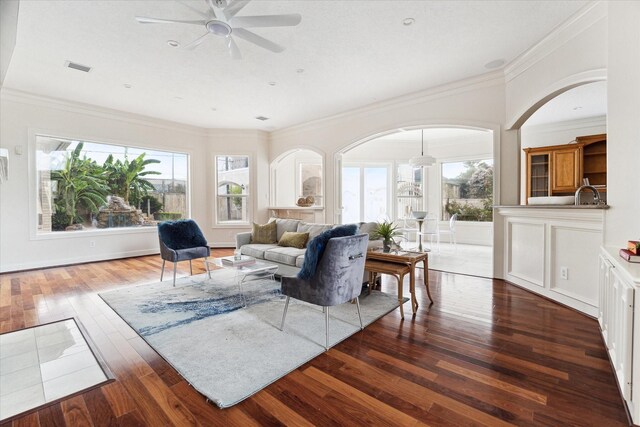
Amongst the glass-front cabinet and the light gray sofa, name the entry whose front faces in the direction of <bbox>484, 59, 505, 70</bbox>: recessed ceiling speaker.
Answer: the glass-front cabinet

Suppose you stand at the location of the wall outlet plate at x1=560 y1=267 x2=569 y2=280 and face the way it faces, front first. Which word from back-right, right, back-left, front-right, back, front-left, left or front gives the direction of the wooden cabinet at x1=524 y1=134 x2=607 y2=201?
back-right

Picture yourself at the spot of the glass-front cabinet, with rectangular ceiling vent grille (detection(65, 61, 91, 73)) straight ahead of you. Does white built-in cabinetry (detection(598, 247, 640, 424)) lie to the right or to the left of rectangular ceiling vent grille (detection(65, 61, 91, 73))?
left

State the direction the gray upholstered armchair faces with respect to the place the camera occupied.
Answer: facing away from the viewer and to the left of the viewer

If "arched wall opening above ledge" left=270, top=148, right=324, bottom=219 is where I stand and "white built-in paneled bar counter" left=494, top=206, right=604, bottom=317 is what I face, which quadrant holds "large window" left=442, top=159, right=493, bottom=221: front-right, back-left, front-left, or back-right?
front-left

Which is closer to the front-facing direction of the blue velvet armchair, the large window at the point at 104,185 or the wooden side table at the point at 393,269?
the wooden side table

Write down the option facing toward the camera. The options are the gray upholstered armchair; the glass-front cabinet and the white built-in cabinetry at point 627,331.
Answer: the glass-front cabinet

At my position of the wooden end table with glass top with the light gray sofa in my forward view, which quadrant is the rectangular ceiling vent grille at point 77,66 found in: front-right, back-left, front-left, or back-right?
front-left

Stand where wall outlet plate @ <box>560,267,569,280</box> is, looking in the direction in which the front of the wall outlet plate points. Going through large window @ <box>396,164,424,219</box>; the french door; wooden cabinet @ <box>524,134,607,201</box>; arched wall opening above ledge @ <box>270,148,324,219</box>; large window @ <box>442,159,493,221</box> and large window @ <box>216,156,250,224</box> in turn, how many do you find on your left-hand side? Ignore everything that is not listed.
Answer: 0

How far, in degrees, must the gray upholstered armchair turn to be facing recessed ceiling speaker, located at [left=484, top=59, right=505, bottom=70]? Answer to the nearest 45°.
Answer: approximately 90° to its right

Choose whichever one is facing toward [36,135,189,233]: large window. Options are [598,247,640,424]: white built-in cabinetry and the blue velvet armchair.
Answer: the white built-in cabinetry

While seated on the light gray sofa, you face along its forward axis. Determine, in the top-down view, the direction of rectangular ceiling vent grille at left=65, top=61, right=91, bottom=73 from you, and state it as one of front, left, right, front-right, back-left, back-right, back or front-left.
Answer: front-right

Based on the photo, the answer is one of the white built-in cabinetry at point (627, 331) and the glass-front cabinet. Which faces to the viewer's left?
the white built-in cabinetry

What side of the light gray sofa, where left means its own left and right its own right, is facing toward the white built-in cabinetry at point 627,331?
left

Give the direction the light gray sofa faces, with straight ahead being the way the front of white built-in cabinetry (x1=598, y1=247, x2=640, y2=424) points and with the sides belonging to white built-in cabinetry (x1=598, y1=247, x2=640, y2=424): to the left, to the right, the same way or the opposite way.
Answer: to the left

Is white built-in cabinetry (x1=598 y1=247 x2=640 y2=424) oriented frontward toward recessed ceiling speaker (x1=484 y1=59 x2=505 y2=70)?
no

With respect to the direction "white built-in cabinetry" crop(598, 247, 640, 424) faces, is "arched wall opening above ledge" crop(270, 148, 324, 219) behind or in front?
in front

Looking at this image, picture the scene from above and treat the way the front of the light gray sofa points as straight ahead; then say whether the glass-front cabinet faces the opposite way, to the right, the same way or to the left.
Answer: the same way

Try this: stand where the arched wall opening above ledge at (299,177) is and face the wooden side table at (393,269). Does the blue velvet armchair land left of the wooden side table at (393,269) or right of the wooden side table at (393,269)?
right

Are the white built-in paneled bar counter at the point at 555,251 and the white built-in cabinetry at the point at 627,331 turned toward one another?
no
